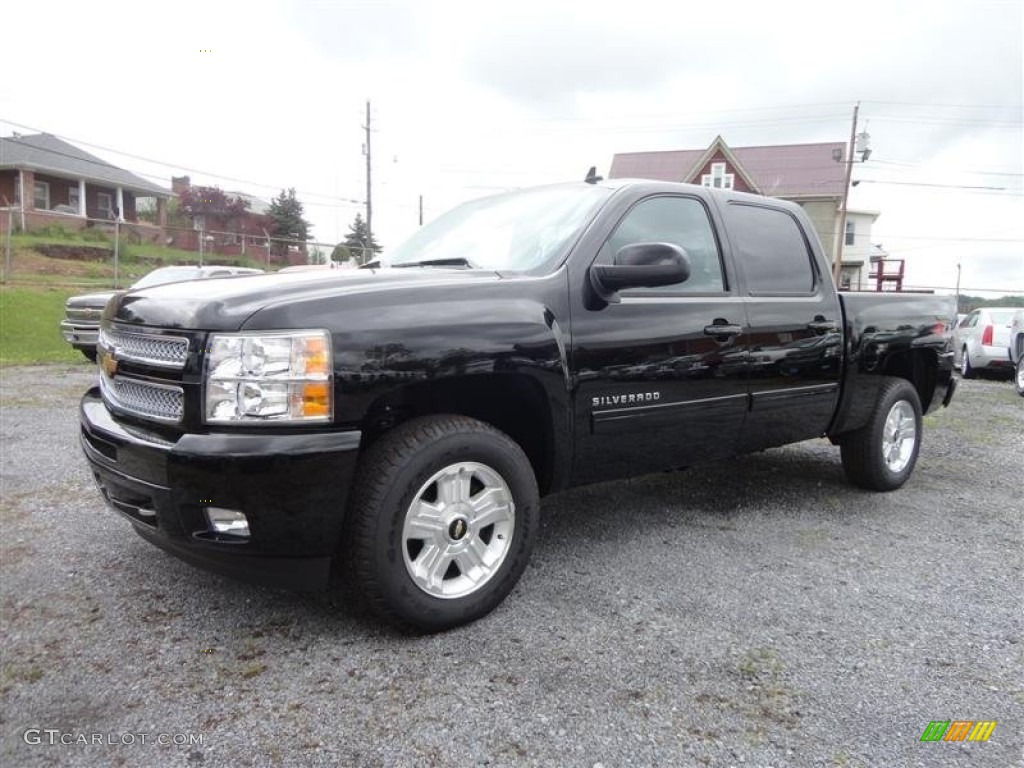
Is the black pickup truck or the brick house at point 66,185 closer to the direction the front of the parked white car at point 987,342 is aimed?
the brick house

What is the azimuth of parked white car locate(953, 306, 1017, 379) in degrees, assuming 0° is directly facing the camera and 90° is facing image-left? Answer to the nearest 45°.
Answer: approximately 135°

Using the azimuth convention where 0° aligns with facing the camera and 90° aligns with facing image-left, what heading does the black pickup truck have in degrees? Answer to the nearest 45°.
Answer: approximately 45°

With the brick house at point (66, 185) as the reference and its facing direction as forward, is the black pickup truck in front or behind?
in front

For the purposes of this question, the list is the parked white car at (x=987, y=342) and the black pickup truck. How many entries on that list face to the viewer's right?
0

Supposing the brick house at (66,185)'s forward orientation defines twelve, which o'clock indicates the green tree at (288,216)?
The green tree is roughly at 9 o'clock from the brick house.

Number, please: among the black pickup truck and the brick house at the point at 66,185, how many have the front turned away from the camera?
0

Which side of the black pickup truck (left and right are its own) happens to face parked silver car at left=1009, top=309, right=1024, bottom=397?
back
